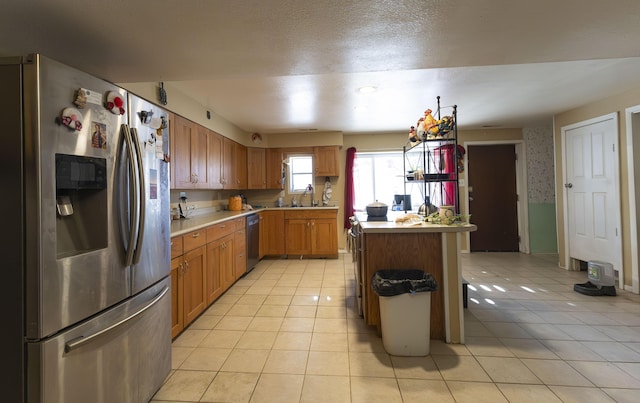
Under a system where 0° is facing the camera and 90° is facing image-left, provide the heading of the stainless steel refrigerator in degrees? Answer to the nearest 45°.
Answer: approximately 315°

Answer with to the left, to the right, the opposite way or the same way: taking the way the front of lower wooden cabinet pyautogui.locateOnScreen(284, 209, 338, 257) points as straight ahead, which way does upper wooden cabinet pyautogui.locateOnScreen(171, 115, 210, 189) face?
to the left

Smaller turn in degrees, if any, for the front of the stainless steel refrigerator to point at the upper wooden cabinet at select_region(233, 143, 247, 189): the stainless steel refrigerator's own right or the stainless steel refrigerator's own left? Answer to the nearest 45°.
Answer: approximately 90° to the stainless steel refrigerator's own left

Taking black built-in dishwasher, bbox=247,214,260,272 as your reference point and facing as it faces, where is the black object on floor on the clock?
The black object on floor is roughly at 1 o'clock from the black built-in dishwasher.

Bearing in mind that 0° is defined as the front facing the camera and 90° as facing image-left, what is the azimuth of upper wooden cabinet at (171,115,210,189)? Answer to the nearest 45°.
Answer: approximately 315°

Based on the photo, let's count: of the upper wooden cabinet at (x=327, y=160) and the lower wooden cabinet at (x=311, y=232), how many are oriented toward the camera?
2

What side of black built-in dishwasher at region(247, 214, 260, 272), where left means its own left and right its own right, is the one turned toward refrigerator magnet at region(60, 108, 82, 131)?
right

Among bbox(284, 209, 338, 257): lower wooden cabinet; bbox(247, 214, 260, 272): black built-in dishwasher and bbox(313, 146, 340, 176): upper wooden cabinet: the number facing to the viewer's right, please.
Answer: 1

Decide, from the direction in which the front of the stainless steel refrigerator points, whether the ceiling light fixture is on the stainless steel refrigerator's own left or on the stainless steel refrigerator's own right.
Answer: on the stainless steel refrigerator's own left

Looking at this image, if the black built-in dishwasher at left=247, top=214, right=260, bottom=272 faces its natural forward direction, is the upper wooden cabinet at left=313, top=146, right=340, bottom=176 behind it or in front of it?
in front

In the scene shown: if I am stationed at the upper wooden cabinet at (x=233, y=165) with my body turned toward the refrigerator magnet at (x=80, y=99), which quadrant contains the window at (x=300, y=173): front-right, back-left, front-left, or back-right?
back-left

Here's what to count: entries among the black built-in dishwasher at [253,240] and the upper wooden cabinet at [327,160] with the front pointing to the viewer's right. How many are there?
1

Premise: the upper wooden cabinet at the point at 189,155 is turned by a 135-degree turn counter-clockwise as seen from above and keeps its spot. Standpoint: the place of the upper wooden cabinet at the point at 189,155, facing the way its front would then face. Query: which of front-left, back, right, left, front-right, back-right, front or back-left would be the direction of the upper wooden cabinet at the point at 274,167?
front-right

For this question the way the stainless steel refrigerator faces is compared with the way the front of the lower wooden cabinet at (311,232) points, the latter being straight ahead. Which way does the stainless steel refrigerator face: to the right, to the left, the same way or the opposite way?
to the left

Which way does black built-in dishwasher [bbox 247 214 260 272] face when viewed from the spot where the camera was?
facing to the right of the viewer

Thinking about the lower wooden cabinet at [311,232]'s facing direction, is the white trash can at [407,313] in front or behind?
in front

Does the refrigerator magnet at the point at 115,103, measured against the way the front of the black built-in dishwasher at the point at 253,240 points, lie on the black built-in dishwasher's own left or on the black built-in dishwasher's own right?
on the black built-in dishwasher's own right
